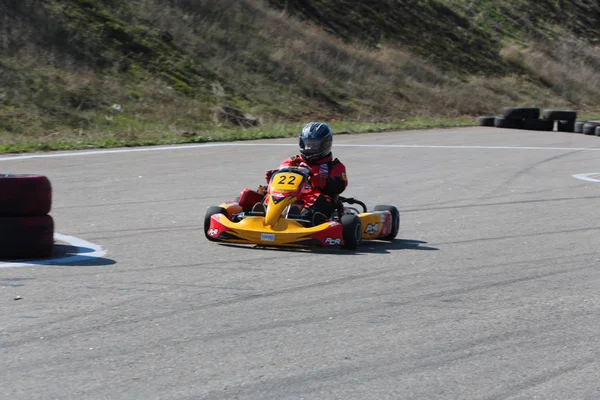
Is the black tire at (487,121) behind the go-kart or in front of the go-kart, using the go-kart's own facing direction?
behind

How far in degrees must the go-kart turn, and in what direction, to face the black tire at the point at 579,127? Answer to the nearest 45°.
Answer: approximately 180°

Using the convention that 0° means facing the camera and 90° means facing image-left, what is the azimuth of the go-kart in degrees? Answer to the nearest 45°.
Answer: approximately 45°

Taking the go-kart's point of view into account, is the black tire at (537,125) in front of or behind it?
behind

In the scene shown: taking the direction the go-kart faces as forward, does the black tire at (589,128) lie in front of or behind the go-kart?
behind

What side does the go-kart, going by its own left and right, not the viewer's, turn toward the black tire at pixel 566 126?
back
